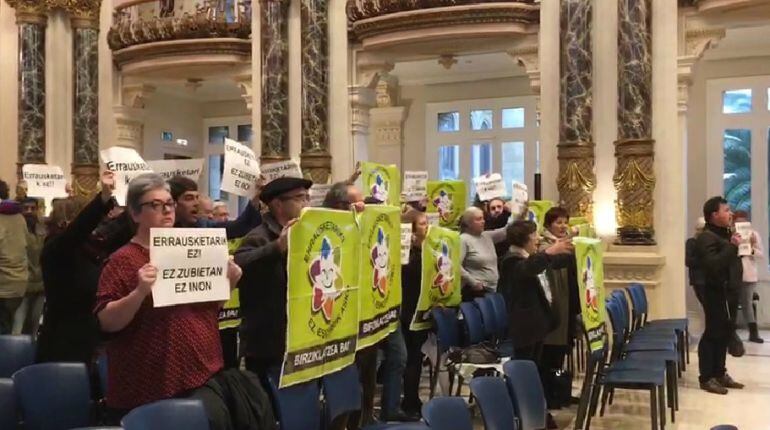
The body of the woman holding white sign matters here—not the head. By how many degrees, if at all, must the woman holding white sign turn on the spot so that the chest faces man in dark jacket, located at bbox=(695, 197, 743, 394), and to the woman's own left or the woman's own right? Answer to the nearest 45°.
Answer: approximately 90° to the woman's own left

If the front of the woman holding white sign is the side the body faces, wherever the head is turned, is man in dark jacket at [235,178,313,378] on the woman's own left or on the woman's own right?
on the woman's own left

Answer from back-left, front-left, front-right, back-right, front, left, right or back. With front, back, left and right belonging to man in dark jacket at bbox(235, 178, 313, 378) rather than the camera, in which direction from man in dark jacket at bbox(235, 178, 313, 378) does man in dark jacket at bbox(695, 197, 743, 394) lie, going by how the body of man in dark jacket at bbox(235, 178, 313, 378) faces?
front-left

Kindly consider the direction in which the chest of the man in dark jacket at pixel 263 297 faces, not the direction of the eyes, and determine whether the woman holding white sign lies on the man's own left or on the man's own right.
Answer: on the man's own right
